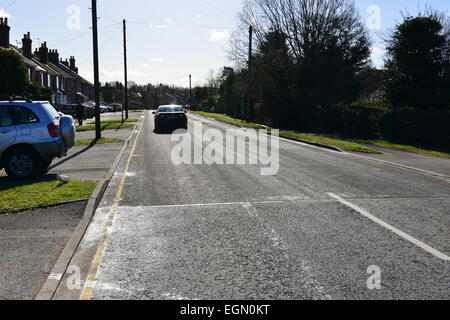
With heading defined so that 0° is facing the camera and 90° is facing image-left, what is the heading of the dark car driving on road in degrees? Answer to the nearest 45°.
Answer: approximately 180°

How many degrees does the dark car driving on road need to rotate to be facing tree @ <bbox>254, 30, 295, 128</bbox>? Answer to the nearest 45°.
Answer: approximately 45° to its right

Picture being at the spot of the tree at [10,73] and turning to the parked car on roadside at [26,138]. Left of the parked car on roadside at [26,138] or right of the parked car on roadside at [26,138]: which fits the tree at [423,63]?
left

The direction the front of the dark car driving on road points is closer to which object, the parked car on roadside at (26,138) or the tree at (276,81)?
the tree

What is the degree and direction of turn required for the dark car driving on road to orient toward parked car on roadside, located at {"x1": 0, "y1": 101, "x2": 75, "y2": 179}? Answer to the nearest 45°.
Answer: approximately 180°

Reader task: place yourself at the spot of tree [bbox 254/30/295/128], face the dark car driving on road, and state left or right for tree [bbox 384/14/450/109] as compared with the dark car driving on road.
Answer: left
